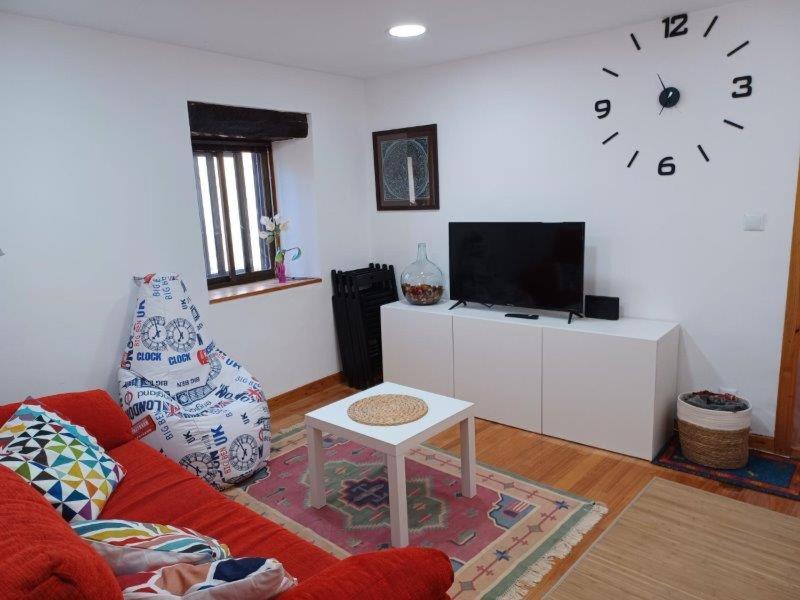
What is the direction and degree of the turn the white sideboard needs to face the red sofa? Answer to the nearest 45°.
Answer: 0° — it already faces it

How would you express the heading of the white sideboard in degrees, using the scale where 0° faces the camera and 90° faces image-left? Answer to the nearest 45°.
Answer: approximately 45°

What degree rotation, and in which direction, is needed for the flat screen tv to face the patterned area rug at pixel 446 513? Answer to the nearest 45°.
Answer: approximately 45° to its left

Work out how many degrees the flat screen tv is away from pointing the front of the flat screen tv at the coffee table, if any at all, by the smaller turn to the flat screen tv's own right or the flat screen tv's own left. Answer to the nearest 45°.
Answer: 0° — it already faces it

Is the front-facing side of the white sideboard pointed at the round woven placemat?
yes

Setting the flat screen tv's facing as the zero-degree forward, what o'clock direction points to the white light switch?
The white light switch is roughly at 8 o'clock from the flat screen tv.

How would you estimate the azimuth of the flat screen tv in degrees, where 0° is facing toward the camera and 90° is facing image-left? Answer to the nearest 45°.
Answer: approximately 45°

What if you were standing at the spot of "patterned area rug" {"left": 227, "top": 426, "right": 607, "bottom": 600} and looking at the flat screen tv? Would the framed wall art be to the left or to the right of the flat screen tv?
left

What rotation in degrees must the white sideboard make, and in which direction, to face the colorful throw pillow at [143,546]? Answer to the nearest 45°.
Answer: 0° — it already faces it
